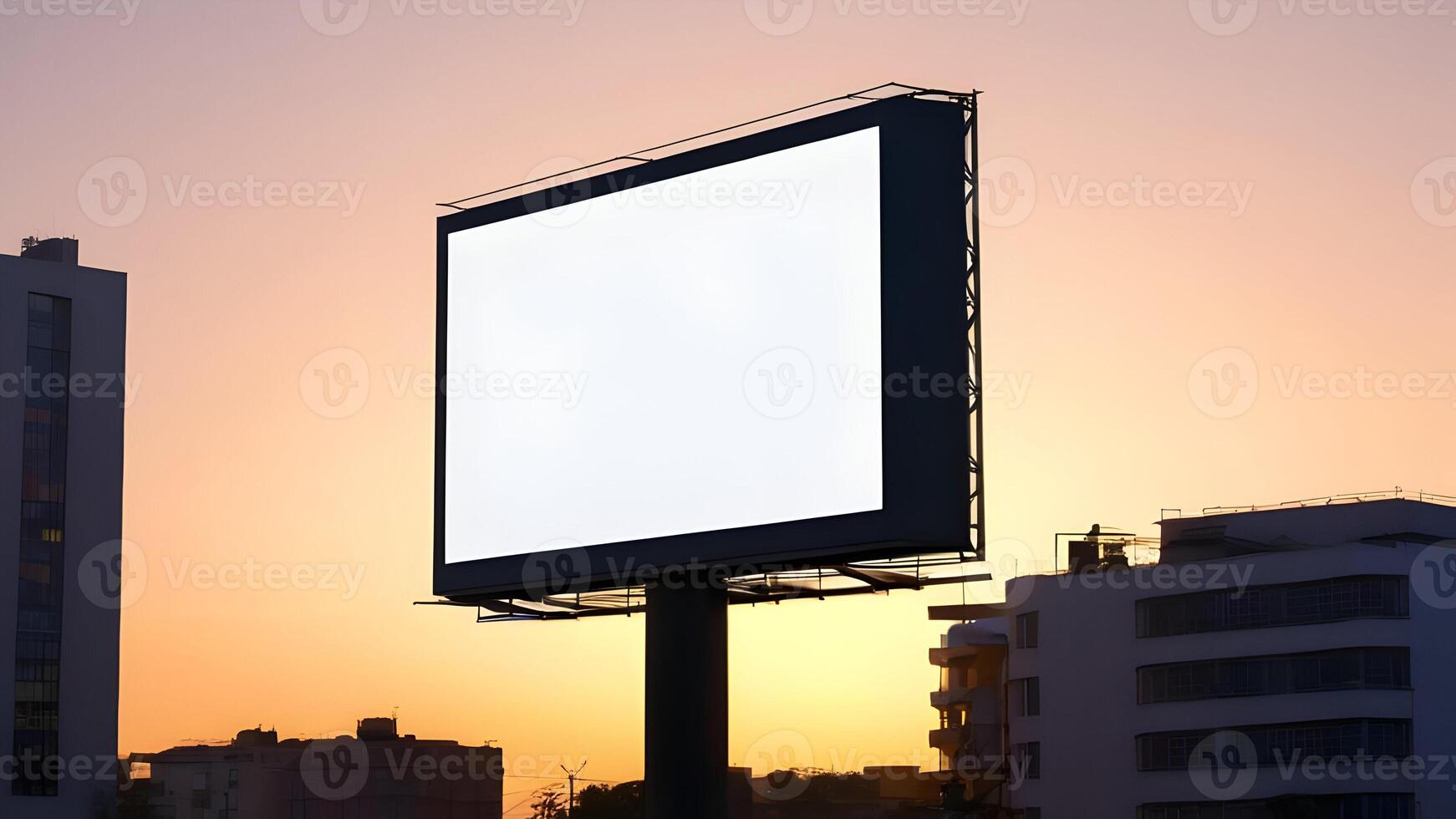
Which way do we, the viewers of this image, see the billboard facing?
facing the viewer and to the left of the viewer
